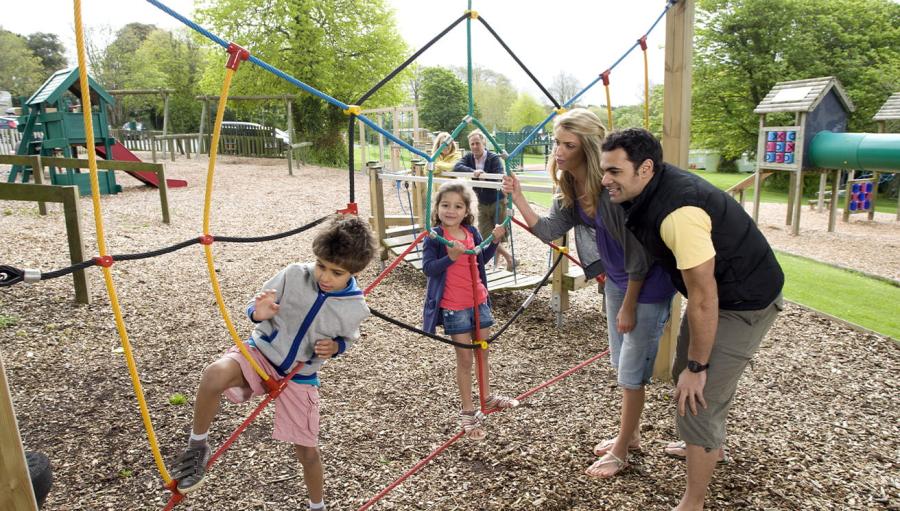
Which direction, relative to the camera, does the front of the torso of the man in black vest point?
to the viewer's left

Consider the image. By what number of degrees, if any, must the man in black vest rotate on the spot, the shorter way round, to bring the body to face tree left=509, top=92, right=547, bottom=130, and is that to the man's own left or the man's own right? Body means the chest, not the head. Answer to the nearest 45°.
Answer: approximately 90° to the man's own right

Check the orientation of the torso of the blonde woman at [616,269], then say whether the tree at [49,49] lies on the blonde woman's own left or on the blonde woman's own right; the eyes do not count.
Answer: on the blonde woman's own right

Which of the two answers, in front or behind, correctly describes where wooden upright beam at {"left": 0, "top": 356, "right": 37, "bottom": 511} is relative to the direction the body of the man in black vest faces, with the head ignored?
in front

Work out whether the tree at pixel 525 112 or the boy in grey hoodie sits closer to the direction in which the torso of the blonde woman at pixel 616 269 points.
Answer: the boy in grey hoodie

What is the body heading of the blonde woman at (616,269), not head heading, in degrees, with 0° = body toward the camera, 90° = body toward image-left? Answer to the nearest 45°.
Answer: approximately 45°

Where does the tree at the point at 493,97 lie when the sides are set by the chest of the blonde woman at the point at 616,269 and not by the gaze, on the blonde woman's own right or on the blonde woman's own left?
on the blonde woman's own right

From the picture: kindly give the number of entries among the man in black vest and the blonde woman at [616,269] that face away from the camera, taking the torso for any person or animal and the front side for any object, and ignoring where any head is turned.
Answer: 0

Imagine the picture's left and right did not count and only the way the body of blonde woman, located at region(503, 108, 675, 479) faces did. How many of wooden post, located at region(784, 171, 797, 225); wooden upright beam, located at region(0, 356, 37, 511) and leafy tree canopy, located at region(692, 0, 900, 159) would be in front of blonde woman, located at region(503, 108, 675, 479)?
1
